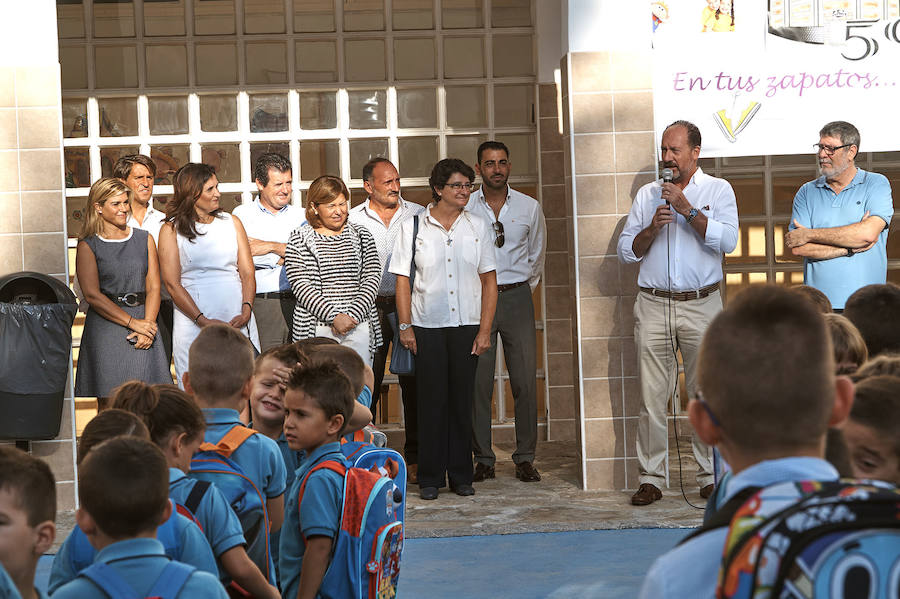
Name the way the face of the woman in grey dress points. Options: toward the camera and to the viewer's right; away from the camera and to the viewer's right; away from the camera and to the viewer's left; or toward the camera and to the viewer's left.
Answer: toward the camera and to the viewer's right

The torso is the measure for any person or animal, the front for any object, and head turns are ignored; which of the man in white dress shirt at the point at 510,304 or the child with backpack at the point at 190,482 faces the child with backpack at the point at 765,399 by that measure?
the man in white dress shirt

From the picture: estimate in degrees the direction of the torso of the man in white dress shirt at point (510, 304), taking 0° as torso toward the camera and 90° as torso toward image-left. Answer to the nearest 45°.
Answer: approximately 0°

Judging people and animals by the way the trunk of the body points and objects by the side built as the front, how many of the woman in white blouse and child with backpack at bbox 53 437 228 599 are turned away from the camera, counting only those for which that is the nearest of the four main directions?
1

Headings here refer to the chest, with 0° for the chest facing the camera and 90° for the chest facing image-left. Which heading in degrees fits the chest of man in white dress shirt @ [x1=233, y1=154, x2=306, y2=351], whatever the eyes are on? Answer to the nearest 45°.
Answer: approximately 315°

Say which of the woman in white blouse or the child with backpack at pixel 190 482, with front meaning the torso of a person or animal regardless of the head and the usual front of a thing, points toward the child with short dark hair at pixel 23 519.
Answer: the woman in white blouse

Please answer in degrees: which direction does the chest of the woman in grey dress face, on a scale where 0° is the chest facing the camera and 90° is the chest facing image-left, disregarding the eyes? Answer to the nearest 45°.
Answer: approximately 315°

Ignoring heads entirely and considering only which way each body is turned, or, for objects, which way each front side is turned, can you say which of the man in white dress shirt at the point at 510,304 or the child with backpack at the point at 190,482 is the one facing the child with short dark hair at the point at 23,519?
the man in white dress shirt
